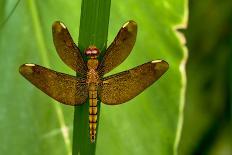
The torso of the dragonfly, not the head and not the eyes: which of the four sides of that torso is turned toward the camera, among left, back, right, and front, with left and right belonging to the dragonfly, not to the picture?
back
